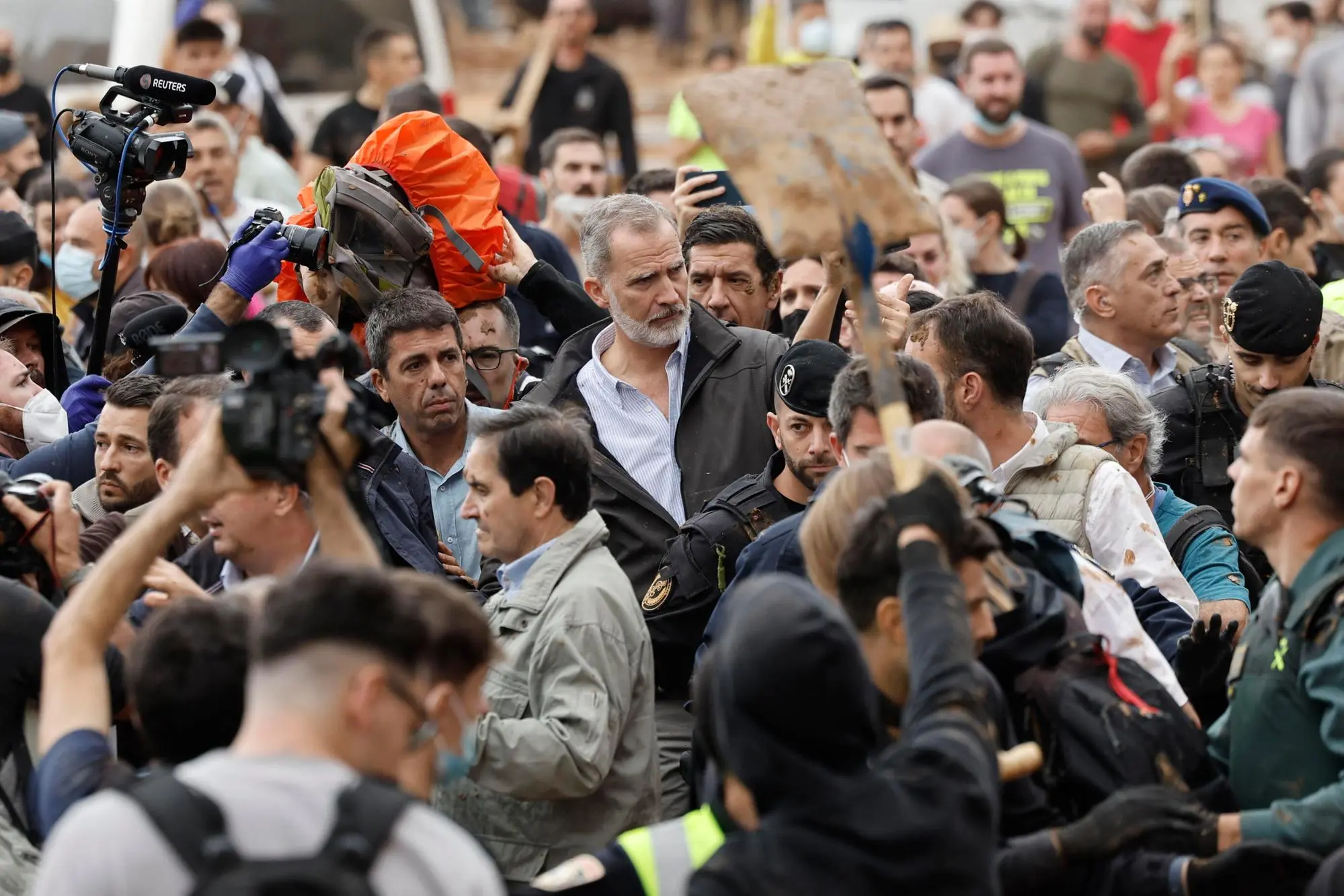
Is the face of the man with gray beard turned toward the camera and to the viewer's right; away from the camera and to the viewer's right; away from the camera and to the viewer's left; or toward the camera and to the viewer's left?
toward the camera and to the viewer's right

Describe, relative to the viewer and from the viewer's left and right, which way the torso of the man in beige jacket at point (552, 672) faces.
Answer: facing to the left of the viewer

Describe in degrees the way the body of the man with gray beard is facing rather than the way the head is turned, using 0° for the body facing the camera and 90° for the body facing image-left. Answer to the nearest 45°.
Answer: approximately 0°

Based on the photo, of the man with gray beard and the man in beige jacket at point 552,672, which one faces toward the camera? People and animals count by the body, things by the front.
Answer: the man with gray beard

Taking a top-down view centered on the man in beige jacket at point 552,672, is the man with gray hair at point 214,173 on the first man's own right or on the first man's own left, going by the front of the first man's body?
on the first man's own right

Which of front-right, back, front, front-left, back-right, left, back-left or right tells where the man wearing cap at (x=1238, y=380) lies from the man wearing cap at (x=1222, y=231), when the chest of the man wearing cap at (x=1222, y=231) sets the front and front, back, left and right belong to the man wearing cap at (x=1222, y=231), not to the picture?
front-left

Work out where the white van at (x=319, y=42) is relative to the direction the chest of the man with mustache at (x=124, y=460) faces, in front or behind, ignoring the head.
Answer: behind

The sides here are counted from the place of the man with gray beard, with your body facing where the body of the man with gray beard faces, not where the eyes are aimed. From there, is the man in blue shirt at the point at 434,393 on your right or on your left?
on your right

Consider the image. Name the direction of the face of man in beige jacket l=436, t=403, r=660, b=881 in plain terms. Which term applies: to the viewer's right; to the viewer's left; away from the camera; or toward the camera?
to the viewer's left

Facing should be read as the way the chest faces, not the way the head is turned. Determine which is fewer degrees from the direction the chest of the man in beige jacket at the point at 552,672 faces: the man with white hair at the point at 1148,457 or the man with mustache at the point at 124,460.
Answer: the man with mustache

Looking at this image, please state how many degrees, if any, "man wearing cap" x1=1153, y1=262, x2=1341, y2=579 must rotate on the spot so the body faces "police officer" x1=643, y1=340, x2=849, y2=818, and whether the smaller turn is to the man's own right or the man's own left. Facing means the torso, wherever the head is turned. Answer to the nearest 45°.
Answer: approximately 45° to the man's own right

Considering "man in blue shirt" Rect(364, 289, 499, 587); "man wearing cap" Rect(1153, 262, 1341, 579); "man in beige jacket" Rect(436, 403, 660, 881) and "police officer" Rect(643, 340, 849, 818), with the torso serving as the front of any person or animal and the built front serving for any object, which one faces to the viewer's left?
the man in beige jacket

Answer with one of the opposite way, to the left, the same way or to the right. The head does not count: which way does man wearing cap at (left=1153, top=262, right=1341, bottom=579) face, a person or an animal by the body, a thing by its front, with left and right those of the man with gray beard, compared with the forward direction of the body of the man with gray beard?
the same way

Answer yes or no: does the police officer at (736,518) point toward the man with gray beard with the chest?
no

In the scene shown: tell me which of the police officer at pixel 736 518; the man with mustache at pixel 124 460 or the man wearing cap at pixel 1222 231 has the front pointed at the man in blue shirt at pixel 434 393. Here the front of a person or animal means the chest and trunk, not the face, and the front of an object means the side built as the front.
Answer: the man wearing cap
